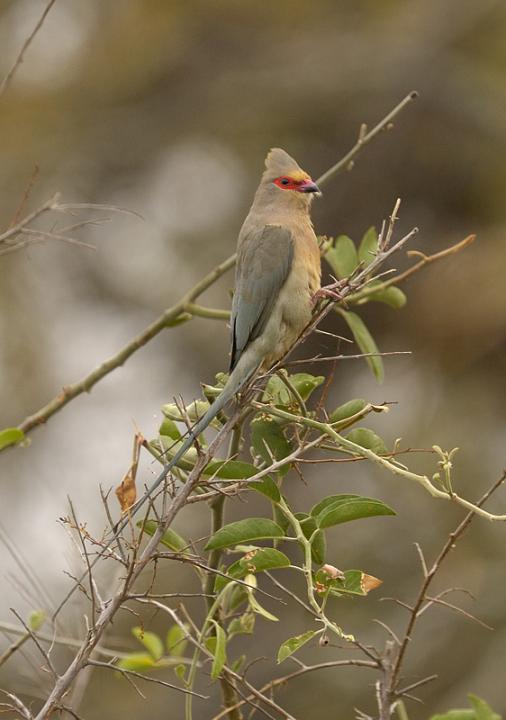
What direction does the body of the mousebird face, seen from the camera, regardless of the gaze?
to the viewer's right

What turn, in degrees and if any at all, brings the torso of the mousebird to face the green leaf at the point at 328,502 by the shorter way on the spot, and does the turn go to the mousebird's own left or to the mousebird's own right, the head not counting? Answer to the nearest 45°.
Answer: approximately 90° to the mousebird's own right
